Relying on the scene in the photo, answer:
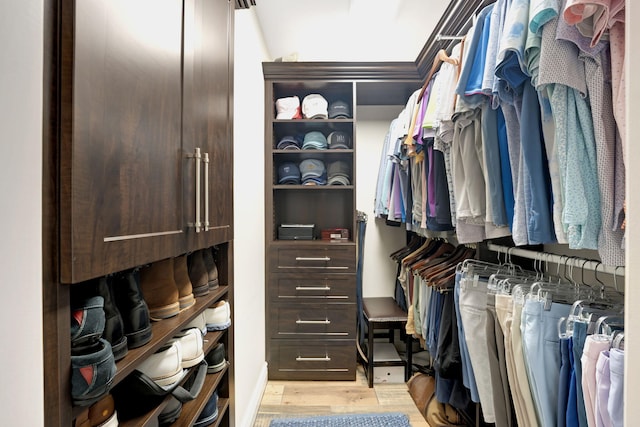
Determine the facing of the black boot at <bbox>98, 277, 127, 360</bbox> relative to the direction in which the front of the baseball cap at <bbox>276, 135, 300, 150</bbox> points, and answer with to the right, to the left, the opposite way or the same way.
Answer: to the left

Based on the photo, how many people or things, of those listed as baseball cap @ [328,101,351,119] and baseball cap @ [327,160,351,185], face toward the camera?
2

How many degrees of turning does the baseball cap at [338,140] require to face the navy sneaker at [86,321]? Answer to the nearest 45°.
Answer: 0° — it already faces it
